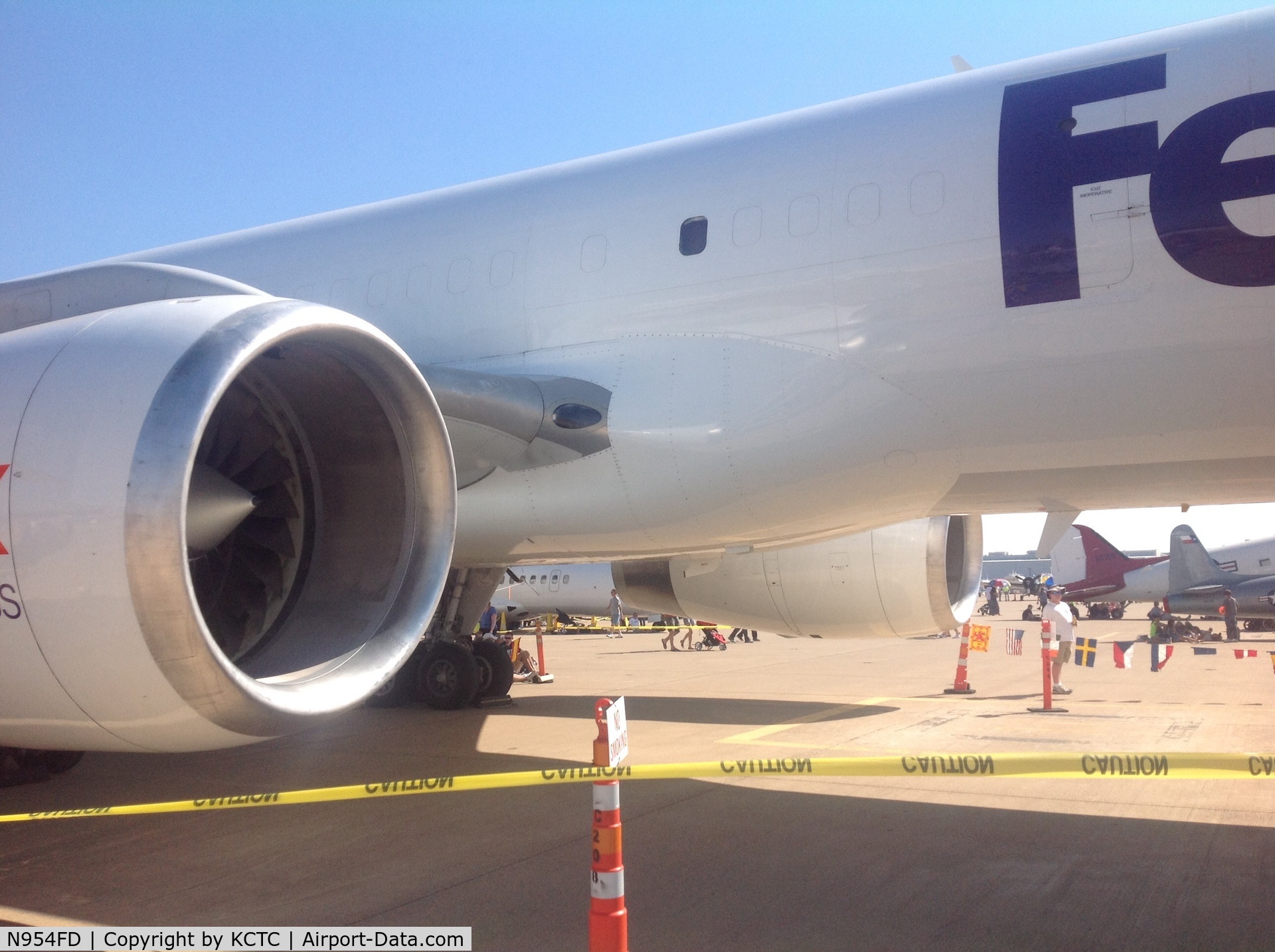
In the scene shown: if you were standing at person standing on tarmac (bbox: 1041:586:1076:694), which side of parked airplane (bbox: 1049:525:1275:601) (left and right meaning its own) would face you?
right

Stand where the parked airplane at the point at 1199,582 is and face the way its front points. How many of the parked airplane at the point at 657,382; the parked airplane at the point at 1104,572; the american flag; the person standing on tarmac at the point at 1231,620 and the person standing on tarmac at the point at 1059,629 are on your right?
4

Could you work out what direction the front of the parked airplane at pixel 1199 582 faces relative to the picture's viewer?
facing to the right of the viewer

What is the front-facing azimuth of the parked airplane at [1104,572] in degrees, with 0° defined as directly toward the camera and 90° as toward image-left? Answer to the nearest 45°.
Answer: approximately 270°

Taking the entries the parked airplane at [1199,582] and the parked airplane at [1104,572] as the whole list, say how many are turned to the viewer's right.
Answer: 2

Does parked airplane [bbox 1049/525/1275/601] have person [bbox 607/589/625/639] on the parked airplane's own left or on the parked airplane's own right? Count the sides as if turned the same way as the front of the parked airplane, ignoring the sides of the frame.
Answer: on the parked airplane's own right

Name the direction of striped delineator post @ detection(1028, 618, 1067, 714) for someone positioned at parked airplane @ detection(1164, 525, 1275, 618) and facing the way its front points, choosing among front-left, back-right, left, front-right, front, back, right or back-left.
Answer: right

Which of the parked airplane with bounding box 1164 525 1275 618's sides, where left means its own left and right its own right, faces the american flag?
right

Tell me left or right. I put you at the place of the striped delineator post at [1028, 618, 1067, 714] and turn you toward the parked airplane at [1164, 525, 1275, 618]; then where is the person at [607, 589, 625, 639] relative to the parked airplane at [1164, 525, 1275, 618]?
left

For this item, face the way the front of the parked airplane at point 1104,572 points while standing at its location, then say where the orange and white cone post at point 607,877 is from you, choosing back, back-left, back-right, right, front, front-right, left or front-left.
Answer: right

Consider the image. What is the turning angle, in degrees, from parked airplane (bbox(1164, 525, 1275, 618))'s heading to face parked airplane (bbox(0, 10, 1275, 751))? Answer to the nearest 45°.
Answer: approximately 90° to its right
